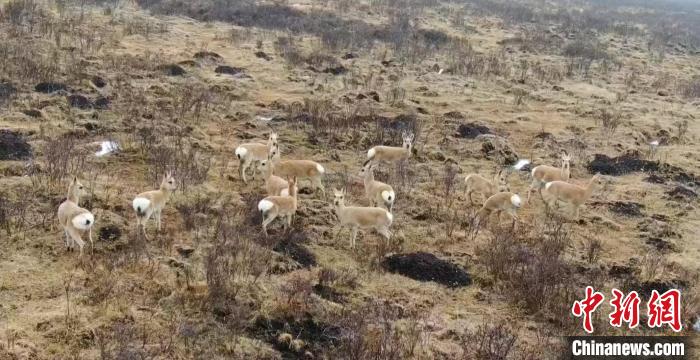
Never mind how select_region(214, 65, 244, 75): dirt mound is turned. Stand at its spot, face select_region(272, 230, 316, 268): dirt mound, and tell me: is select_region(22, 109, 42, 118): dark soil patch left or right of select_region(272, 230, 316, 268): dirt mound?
right

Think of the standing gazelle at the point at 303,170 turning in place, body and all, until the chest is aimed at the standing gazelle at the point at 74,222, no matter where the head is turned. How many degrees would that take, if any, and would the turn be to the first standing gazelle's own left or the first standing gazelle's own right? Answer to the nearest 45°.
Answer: approximately 45° to the first standing gazelle's own left

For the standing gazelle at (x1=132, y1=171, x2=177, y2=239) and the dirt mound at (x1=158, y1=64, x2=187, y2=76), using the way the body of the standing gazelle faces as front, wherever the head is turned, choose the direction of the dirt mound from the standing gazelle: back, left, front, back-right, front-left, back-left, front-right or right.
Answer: front-left

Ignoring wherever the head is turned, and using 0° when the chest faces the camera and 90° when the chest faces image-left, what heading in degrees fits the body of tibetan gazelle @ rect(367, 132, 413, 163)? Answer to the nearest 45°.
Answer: approximately 270°

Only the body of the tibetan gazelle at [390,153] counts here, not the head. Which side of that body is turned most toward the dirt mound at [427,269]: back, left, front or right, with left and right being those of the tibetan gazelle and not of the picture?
right

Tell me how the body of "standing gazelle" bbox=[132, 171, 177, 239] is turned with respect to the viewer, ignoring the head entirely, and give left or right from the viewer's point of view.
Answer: facing away from the viewer and to the right of the viewer

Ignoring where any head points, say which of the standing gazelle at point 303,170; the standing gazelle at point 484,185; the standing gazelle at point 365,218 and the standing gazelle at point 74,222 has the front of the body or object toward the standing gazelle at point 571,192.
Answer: the standing gazelle at point 484,185

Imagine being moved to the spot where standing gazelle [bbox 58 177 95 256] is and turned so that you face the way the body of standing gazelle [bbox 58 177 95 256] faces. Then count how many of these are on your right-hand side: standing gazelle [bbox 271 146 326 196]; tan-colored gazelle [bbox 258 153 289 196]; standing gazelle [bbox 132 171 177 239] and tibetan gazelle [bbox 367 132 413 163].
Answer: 4

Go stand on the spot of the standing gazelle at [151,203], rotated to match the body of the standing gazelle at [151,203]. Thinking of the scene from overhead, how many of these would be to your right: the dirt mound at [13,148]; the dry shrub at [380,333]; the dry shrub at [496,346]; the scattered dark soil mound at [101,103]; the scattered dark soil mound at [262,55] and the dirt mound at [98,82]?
2

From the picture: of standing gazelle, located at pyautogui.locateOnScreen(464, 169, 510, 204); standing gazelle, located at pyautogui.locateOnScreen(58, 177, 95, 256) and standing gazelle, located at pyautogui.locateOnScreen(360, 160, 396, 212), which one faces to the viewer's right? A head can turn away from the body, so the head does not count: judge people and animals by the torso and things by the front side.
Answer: standing gazelle, located at pyautogui.locateOnScreen(464, 169, 510, 204)

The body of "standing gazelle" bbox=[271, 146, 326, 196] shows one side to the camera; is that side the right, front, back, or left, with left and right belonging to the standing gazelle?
left

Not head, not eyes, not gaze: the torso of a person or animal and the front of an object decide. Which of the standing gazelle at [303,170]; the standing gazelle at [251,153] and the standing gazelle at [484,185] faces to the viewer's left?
the standing gazelle at [303,170]

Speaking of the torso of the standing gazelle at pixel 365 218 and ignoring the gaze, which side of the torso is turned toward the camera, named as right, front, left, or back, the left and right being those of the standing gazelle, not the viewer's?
left
